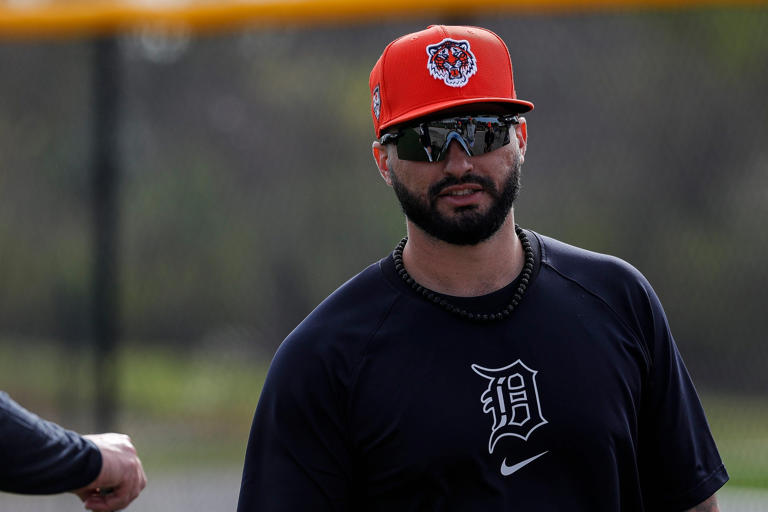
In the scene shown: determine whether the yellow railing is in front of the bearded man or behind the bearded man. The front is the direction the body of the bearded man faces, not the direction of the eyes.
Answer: behind

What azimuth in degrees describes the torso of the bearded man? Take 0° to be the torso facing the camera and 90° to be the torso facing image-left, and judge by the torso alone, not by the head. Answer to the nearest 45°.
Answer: approximately 0°
